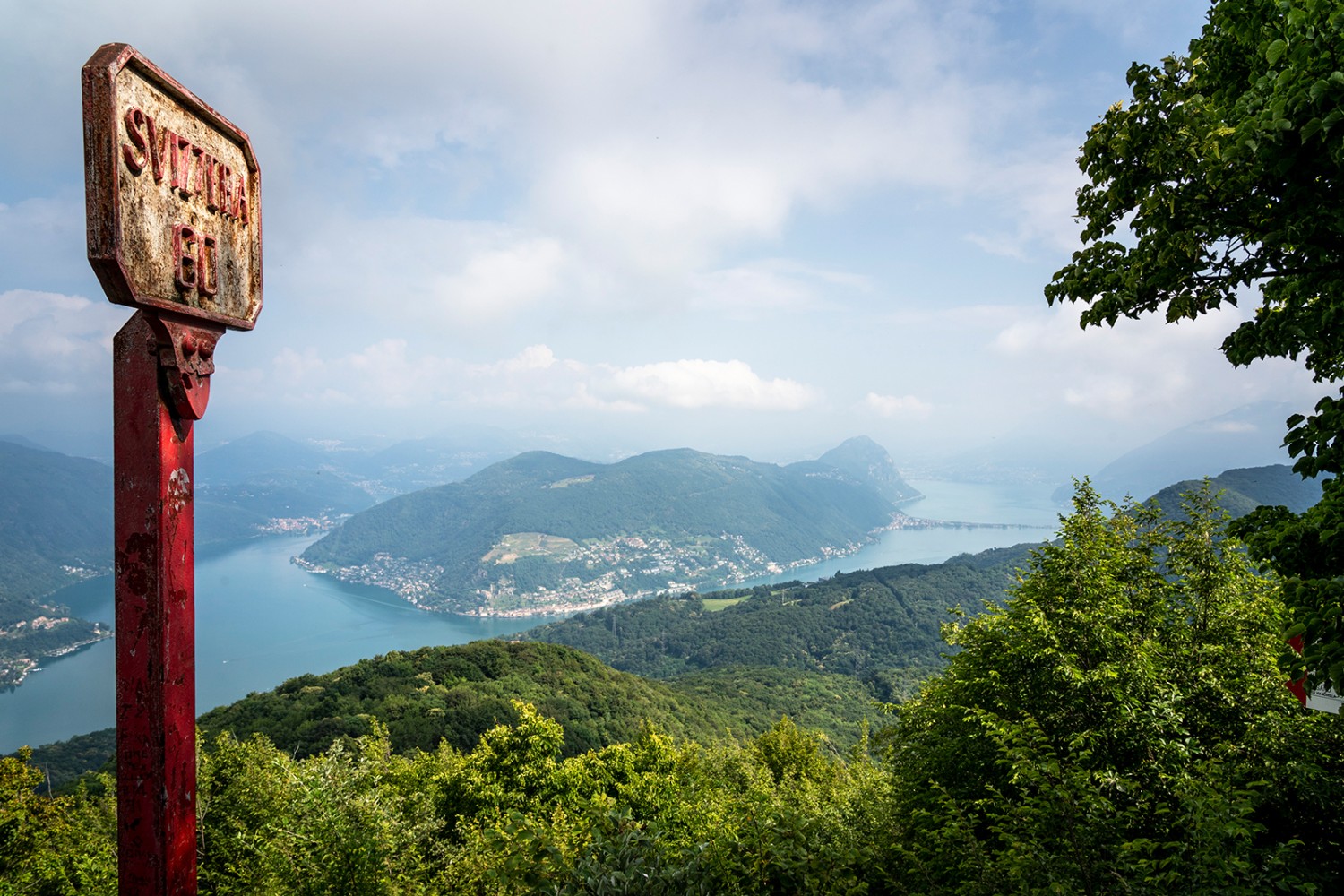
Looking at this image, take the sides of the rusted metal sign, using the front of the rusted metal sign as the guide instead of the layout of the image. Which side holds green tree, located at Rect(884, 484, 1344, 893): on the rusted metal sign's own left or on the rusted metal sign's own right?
on the rusted metal sign's own left

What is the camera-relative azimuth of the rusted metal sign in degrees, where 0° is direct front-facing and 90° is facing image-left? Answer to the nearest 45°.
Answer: approximately 315°
